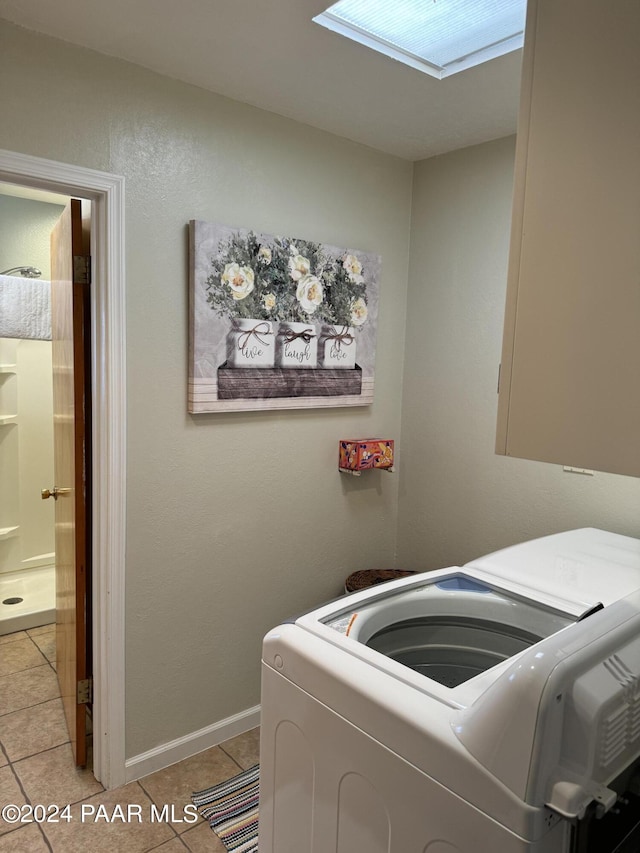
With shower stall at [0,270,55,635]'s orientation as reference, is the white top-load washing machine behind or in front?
in front

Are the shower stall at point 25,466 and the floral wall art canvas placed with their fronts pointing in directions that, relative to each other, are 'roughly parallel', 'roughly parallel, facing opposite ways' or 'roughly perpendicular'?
roughly parallel

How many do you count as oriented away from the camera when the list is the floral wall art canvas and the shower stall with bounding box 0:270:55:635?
0

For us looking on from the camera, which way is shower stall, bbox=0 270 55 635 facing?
facing the viewer and to the right of the viewer

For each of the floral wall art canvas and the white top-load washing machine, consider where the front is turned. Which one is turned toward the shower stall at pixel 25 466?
the white top-load washing machine

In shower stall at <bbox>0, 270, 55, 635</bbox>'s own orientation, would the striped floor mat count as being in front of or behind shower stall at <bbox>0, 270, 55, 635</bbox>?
in front

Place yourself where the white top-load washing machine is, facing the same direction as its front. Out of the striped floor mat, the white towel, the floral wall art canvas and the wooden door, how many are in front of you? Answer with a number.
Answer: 4

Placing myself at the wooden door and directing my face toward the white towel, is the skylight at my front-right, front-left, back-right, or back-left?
back-right
